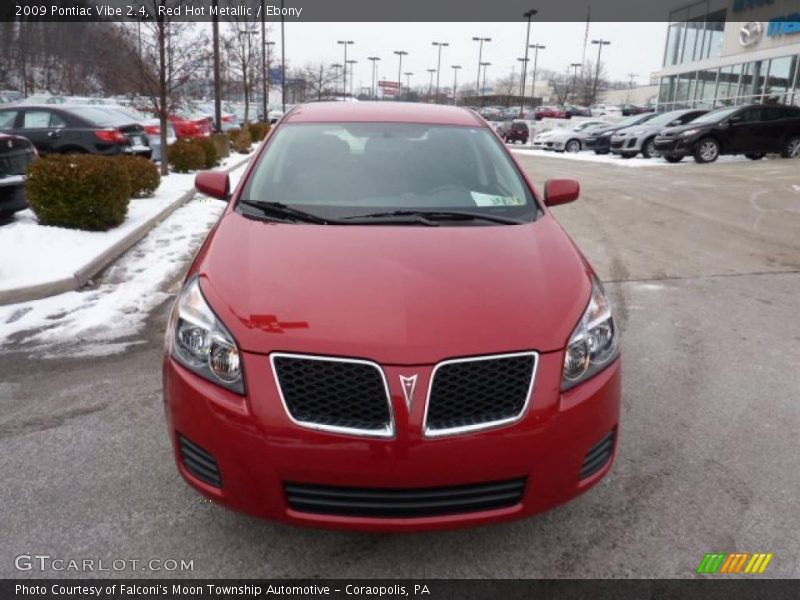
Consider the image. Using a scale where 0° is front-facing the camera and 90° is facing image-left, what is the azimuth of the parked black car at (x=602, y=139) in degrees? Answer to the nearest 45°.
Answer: approximately 45°

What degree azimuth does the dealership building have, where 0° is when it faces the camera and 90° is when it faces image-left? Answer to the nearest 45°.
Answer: approximately 45°

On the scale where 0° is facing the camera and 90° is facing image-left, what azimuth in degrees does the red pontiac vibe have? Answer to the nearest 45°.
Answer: approximately 0°

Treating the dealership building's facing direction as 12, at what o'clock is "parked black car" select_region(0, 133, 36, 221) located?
The parked black car is roughly at 11 o'clock from the dealership building.

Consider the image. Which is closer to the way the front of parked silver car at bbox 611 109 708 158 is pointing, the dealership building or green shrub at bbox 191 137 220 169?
the green shrub

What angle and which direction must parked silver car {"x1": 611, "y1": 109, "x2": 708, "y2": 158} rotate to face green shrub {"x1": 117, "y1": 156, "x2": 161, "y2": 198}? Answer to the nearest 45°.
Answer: approximately 45° to its left

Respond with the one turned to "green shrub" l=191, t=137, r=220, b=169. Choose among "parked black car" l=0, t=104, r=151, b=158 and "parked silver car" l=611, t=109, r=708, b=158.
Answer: the parked silver car

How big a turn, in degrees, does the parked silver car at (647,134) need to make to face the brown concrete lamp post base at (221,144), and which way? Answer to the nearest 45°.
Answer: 0° — it already faces it

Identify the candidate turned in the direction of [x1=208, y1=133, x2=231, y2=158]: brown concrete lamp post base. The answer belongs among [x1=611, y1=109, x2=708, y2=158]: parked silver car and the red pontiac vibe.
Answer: the parked silver car

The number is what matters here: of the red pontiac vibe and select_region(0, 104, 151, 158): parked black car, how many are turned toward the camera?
1

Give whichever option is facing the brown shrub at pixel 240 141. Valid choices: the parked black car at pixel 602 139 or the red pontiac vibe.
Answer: the parked black car
